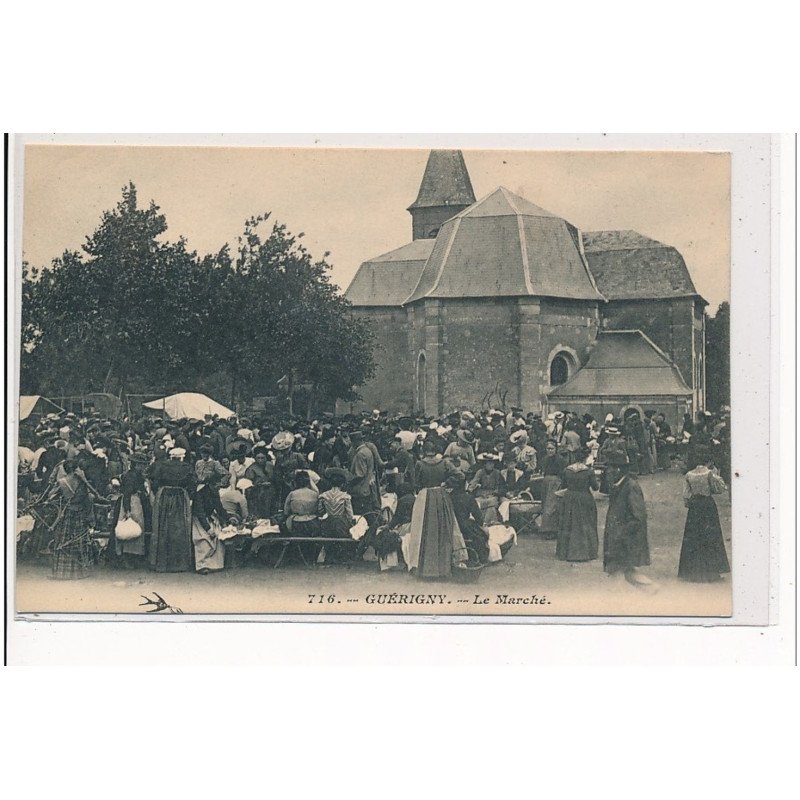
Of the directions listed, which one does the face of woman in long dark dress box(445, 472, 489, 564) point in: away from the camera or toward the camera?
away from the camera

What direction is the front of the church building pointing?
away from the camera

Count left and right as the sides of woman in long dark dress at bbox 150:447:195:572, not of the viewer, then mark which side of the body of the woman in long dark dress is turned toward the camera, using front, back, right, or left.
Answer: back

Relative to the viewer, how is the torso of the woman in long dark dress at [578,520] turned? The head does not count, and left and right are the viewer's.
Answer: facing away from the viewer

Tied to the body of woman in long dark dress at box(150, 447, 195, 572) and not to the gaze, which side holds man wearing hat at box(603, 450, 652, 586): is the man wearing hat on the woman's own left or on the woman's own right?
on the woman's own right

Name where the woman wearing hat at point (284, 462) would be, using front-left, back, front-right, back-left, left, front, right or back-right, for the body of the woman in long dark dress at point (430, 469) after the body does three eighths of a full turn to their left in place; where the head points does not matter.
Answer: front-right
